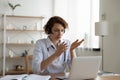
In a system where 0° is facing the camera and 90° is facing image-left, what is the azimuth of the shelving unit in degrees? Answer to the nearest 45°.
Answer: approximately 0°

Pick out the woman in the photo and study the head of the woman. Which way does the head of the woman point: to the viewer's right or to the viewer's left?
to the viewer's right

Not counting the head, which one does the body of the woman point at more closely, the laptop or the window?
the laptop

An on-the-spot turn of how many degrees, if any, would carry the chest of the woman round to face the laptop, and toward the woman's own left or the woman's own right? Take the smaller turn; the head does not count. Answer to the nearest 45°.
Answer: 0° — they already face it

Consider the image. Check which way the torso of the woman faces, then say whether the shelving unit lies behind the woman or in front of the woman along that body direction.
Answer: behind

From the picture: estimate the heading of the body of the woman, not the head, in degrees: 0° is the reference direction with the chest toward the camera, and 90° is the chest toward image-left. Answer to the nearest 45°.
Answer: approximately 315°

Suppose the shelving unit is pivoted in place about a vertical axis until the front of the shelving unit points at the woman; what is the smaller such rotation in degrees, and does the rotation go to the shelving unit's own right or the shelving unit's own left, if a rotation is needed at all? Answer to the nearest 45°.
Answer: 0° — it already faces them
